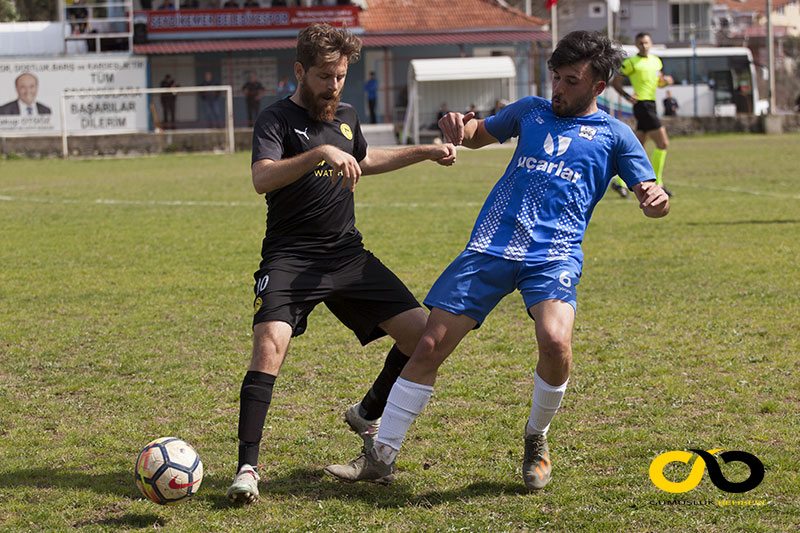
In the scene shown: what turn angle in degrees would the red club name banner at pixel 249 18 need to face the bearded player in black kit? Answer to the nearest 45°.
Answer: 0° — it already faces them

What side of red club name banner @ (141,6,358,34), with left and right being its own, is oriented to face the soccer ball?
front

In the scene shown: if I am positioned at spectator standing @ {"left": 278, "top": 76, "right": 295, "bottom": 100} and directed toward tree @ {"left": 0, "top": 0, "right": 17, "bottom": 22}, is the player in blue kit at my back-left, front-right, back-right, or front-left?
back-left

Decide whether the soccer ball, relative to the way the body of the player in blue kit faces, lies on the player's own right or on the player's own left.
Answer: on the player's own right

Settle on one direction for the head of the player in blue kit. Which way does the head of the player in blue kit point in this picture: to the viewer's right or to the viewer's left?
to the viewer's left
